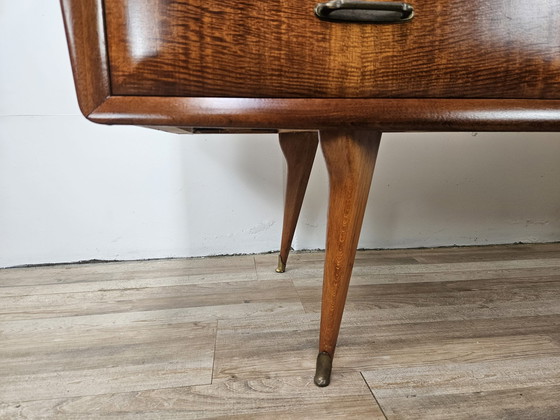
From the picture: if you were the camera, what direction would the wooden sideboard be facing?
facing the viewer
